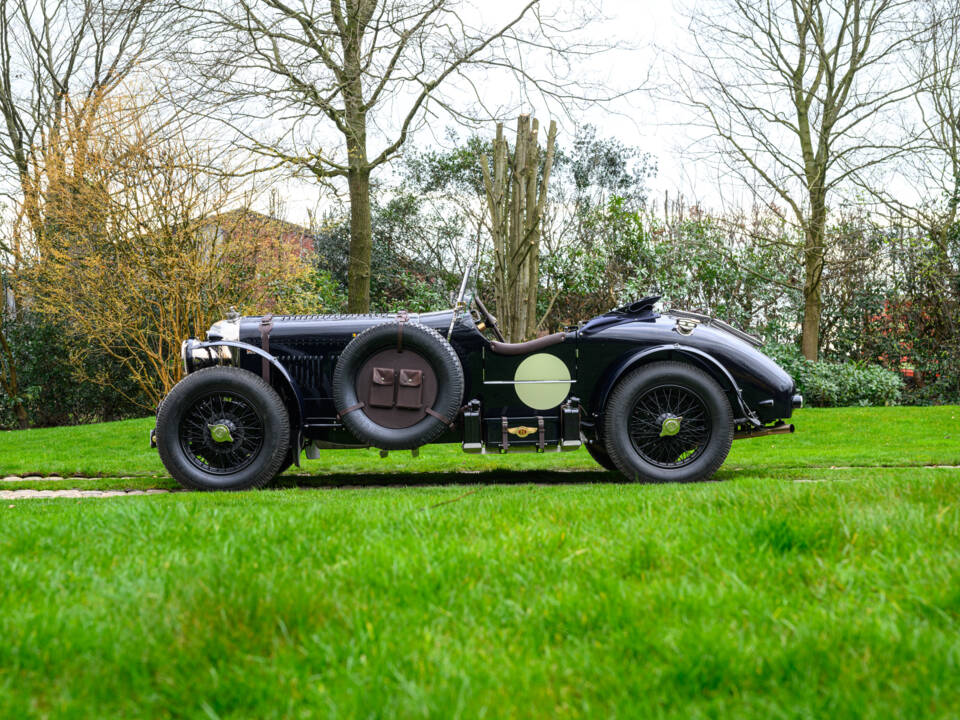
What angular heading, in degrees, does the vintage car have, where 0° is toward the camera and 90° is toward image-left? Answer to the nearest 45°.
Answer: approximately 90°

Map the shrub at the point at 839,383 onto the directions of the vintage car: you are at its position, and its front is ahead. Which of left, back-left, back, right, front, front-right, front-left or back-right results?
back-right

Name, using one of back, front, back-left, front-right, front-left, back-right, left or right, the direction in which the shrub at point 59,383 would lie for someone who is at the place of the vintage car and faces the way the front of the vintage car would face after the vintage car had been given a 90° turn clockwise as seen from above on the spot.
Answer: front-left
